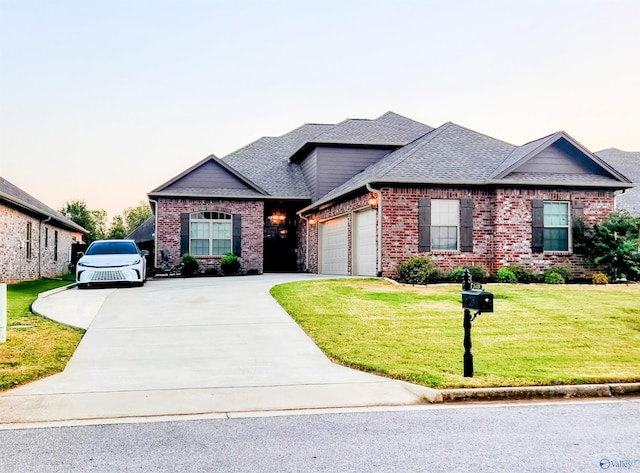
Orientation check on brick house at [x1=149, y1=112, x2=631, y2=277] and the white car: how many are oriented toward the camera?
2

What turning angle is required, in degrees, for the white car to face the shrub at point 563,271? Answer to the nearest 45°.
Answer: approximately 90° to its left

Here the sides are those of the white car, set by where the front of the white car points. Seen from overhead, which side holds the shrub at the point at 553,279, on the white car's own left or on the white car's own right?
on the white car's own left

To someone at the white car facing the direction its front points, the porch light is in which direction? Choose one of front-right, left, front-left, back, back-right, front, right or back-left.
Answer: back-left

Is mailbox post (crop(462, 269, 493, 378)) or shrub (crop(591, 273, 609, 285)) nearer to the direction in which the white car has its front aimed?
the mailbox post

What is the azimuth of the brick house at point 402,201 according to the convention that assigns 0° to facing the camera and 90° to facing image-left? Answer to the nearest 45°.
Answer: approximately 0°

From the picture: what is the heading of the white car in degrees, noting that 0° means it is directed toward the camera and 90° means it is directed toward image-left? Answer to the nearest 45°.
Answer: approximately 0°

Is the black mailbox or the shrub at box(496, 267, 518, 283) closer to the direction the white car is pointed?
the black mailbox

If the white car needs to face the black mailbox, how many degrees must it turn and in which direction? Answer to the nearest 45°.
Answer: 0° — it already faces it

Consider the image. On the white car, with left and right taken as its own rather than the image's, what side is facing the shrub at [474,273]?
left

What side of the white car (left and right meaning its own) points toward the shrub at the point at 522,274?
left

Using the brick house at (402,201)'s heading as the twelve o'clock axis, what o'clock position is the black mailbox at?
The black mailbox is roughly at 12 o'clock from the brick house.

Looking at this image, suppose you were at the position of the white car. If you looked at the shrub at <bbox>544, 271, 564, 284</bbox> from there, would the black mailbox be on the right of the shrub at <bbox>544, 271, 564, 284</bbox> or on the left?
right
